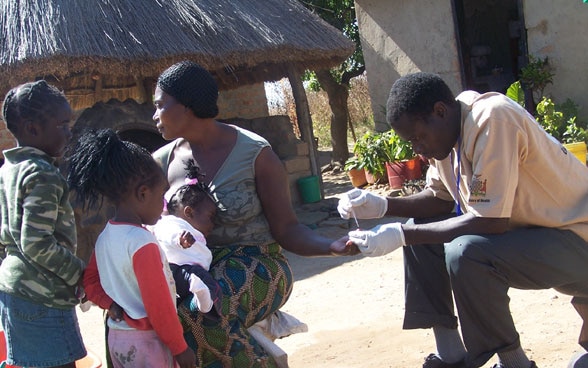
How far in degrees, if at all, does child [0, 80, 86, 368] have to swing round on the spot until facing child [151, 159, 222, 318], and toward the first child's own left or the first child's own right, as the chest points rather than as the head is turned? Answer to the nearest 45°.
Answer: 0° — they already face them

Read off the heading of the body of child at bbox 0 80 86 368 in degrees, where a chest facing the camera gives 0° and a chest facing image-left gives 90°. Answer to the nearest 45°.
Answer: approximately 270°

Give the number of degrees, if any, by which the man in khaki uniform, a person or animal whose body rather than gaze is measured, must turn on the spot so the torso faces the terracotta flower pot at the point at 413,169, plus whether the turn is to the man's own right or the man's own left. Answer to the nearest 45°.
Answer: approximately 90° to the man's own right

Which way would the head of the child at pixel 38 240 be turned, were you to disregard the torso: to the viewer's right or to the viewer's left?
to the viewer's right

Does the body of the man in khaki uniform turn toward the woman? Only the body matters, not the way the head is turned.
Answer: yes

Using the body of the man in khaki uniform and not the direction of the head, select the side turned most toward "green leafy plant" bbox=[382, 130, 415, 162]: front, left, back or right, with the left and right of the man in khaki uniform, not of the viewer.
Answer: right

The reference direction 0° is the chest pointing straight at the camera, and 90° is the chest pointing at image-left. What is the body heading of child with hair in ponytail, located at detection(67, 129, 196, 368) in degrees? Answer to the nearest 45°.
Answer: approximately 225°

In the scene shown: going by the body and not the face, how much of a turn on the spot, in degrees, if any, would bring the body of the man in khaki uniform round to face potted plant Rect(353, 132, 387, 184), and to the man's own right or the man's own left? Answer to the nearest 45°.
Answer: approximately 90° to the man's own right

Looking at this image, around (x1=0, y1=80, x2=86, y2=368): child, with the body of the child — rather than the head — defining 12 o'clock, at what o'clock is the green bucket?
The green bucket is roughly at 10 o'clock from the child.

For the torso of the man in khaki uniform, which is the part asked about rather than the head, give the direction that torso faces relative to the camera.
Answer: to the viewer's left
